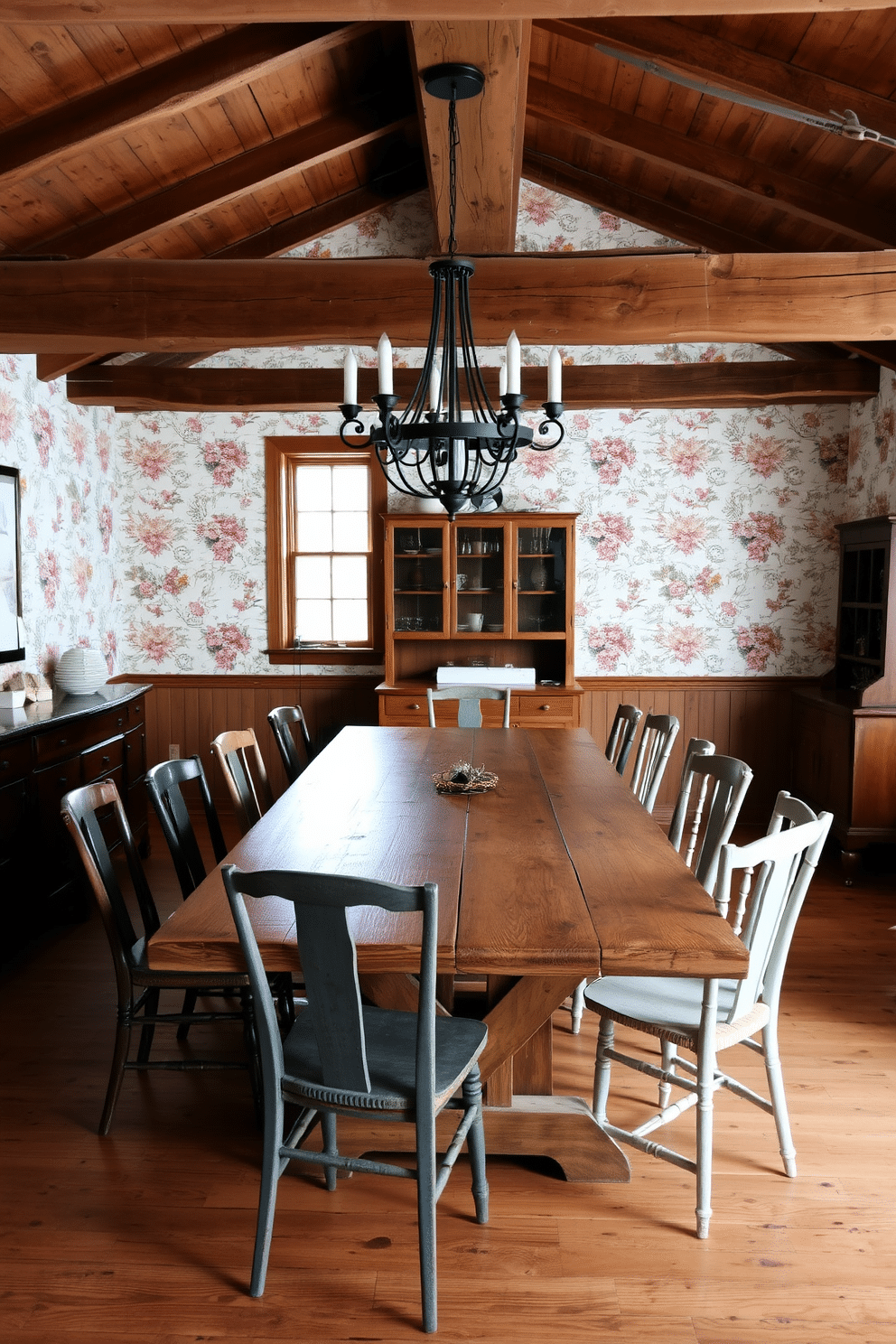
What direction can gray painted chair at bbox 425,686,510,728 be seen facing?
toward the camera

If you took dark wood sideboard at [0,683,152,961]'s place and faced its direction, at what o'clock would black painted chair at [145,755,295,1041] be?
The black painted chair is roughly at 1 o'clock from the dark wood sideboard.

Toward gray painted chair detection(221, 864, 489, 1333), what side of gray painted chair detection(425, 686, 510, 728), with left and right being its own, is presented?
front

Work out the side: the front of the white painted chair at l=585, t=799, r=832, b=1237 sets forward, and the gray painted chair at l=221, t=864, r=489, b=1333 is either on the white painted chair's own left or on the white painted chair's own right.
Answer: on the white painted chair's own left

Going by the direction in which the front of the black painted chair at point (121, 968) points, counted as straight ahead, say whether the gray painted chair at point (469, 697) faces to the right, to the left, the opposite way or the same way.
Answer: to the right

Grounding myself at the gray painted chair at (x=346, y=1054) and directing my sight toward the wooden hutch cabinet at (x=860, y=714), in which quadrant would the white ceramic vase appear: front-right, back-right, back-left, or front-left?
front-left

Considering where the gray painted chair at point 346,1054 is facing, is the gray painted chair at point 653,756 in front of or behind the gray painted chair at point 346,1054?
in front

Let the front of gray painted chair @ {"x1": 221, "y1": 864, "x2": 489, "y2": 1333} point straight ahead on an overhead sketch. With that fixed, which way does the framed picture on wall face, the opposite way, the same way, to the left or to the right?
to the right

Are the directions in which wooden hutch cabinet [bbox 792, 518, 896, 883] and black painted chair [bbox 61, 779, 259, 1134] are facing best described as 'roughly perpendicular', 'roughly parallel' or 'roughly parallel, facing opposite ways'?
roughly parallel, facing opposite ways

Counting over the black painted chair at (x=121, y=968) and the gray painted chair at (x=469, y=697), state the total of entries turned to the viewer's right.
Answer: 1

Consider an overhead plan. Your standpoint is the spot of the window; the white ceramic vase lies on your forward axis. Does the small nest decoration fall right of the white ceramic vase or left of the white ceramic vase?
left

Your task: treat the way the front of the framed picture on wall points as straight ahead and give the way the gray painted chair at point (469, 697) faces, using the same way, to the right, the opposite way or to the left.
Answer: to the right

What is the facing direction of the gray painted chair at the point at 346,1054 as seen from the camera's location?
facing away from the viewer and to the right of the viewer

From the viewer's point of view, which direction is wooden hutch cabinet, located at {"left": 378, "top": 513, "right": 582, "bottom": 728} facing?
toward the camera

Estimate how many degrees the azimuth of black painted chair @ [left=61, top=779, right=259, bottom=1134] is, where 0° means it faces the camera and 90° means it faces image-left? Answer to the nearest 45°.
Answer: approximately 270°

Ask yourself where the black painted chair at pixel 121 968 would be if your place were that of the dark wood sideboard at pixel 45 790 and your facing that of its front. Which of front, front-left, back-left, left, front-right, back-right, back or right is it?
front-right

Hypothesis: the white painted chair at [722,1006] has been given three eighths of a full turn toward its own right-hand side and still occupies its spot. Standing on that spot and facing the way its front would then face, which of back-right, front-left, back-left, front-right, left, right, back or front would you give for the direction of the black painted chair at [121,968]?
back
